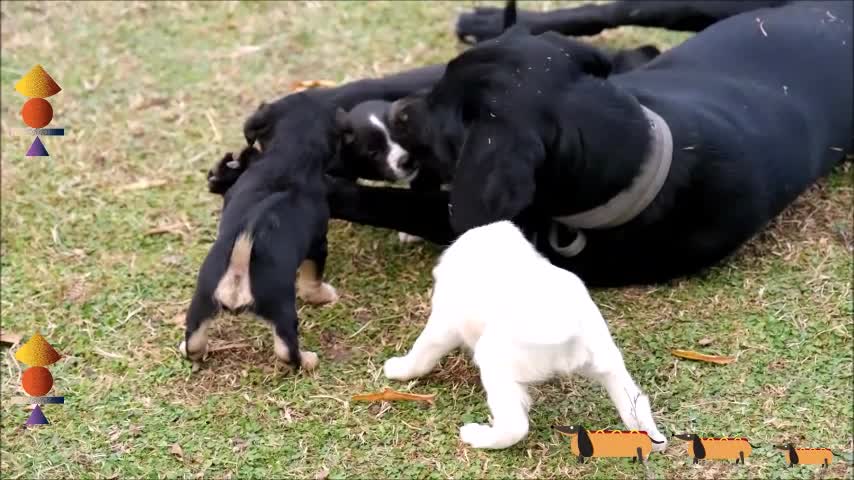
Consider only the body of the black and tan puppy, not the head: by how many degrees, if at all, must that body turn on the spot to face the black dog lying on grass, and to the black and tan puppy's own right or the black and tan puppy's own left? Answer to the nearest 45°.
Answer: approximately 45° to the black and tan puppy's own right

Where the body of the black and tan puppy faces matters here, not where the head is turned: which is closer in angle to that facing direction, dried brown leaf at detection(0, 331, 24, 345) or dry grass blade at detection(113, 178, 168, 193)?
the dry grass blade

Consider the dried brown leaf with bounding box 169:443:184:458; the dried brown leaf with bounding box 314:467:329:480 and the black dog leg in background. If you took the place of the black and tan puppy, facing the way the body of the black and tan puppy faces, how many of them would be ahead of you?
1

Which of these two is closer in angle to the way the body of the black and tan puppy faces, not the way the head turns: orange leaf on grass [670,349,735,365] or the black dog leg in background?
the black dog leg in background

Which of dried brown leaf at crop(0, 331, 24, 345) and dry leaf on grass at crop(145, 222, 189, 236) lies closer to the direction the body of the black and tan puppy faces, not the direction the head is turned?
the dry leaf on grass

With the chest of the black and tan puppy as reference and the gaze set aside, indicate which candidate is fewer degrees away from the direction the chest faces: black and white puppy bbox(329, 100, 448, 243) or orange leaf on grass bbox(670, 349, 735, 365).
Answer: the black and white puppy

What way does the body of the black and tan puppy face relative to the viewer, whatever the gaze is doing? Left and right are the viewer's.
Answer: facing away from the viewer and to the right of the viewer

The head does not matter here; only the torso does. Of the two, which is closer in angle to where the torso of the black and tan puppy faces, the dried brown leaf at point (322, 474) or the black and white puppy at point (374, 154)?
the black and white puppy

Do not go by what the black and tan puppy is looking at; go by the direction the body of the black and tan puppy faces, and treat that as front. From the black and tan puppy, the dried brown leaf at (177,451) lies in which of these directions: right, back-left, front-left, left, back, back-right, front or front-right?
back
